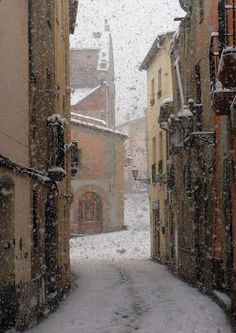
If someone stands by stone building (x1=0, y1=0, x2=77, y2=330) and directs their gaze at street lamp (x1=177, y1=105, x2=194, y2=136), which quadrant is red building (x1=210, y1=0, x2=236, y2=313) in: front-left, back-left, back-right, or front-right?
front-right

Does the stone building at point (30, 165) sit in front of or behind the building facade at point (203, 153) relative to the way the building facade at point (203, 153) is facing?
in front

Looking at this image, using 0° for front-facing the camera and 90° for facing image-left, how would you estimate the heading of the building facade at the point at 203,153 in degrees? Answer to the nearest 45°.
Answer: approximately 90°
